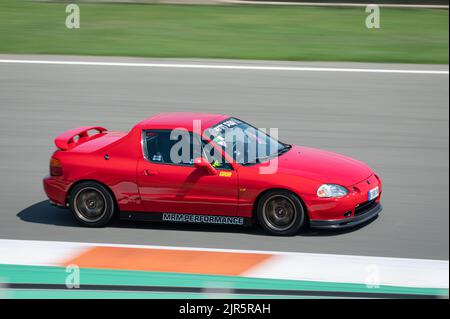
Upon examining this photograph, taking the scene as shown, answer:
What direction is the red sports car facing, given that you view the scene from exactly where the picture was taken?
facing the viewer and to the right of the viewer
